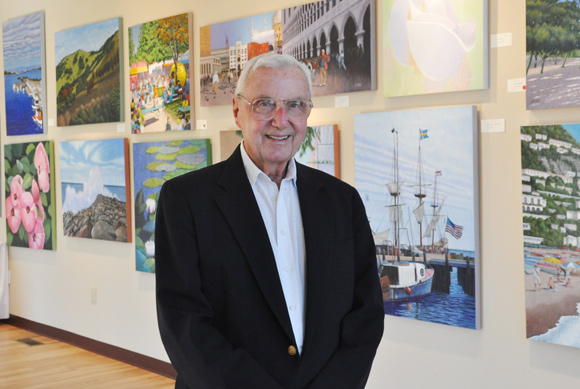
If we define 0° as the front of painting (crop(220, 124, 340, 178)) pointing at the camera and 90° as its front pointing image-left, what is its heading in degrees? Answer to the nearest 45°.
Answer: approximately 45°

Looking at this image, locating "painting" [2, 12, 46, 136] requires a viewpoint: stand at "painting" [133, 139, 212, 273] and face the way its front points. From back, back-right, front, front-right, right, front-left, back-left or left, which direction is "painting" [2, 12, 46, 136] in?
right

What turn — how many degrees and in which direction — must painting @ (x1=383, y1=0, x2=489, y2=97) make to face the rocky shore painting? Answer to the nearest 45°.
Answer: approximately 90° to its right

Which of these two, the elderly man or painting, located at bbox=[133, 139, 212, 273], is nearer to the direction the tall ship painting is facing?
the elderly man

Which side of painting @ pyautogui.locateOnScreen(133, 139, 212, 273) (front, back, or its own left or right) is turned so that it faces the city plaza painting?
left

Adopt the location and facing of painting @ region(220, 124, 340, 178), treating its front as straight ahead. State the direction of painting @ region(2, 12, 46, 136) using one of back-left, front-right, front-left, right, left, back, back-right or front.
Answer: right

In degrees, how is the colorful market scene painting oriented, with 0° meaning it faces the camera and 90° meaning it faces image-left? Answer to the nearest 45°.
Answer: approximately 45°

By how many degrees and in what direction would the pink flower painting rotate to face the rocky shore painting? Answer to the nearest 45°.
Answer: approximately 90° to its left

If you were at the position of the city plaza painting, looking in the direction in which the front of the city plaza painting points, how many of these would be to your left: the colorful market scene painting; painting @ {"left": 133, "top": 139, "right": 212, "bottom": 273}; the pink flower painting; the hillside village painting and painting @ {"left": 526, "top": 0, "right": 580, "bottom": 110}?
2

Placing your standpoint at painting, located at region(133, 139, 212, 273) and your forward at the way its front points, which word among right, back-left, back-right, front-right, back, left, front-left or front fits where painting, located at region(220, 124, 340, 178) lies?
left

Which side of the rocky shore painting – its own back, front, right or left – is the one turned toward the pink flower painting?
right

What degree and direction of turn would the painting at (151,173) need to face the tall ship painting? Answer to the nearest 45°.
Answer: approximately 90° to its left

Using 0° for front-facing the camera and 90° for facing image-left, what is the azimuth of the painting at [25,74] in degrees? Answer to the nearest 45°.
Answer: approximately 45°
